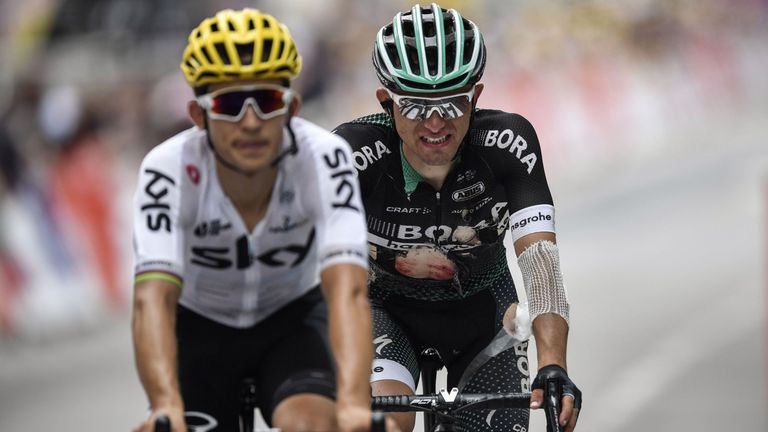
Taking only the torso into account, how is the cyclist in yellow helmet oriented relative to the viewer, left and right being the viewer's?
facing the viewer

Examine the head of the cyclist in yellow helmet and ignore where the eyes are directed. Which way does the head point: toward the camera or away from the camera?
toward the camera
